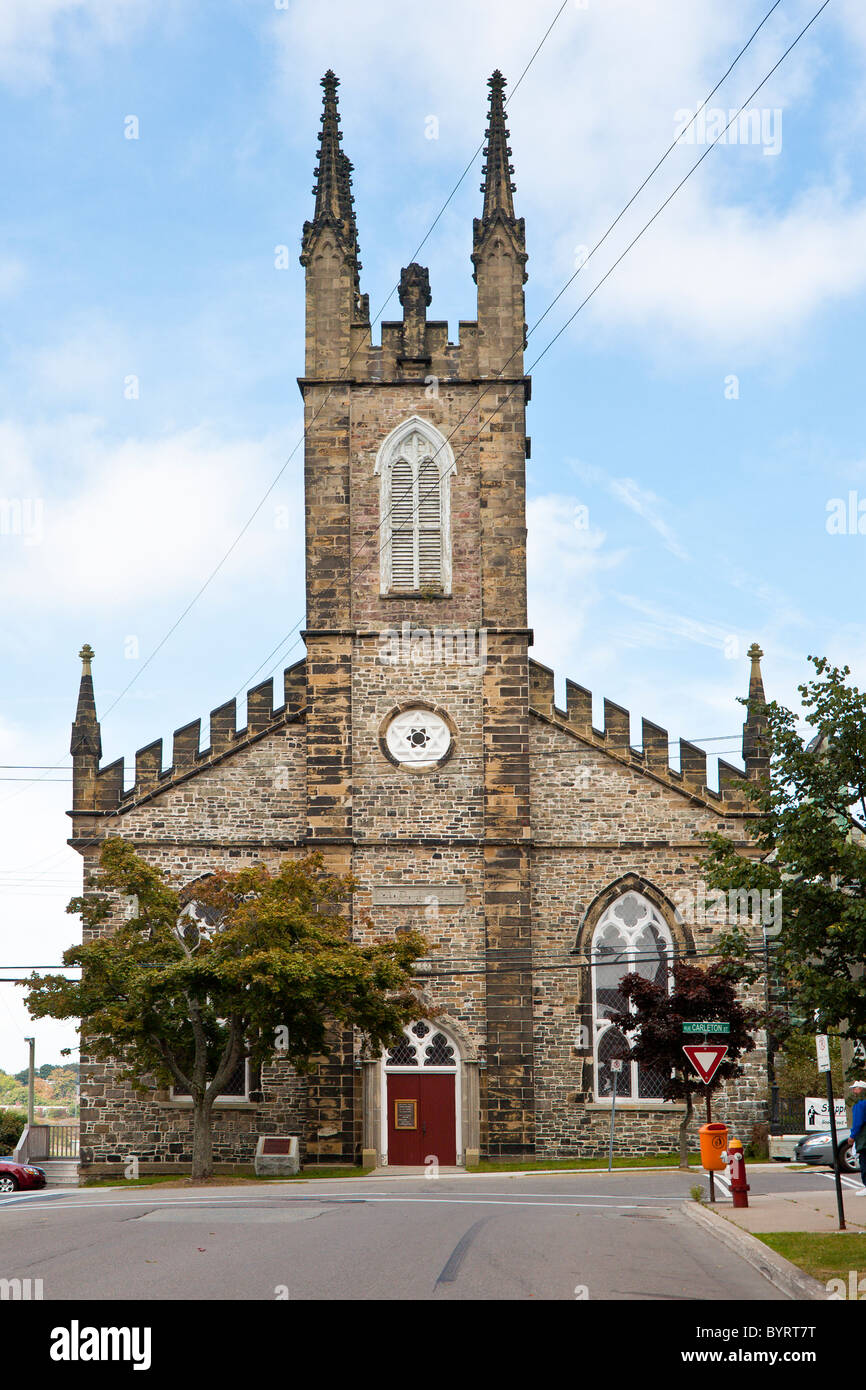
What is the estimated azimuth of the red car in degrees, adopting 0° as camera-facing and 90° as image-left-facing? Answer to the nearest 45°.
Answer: approximately 315°

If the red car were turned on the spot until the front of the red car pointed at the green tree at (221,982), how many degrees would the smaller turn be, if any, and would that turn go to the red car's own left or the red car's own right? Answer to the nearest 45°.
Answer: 0° — it already faces it

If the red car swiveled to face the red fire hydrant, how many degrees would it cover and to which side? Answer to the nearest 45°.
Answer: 0° — it already faces it

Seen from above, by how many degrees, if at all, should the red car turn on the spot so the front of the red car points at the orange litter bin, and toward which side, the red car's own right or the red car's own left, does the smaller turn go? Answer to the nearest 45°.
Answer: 0° — it already faces it

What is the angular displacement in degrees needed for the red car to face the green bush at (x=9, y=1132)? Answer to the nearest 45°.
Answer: approximately 135° to its left

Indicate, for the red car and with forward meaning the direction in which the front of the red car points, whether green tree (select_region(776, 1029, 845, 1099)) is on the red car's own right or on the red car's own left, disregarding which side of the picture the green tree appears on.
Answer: on the red car's own left
